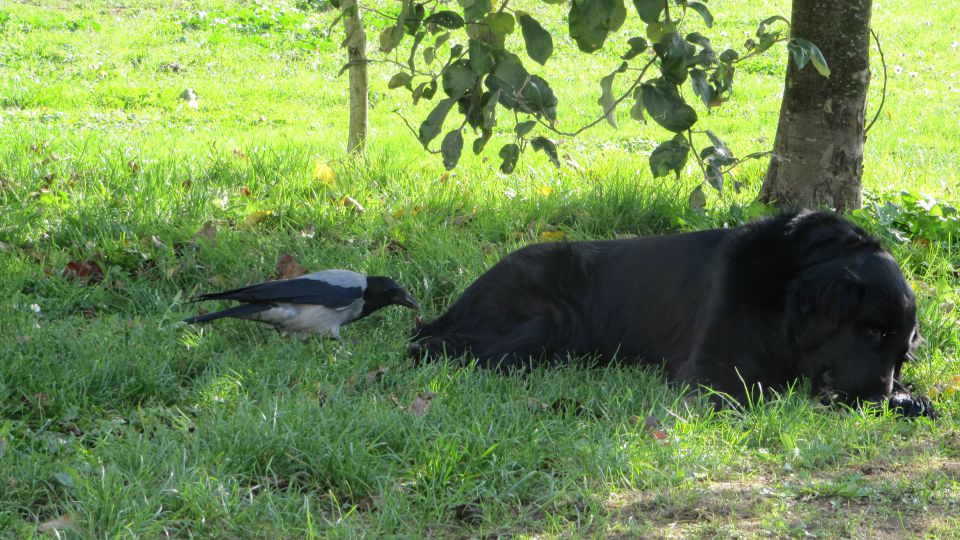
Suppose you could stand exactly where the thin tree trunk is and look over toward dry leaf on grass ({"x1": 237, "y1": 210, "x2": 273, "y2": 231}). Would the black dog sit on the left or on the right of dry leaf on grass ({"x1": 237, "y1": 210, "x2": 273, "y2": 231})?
left

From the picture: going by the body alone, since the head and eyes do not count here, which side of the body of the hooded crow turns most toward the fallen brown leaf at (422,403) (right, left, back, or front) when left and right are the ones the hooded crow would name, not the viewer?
right

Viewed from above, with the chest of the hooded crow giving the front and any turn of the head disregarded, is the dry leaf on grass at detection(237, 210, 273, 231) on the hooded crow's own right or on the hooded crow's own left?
on the hooded crow's own left

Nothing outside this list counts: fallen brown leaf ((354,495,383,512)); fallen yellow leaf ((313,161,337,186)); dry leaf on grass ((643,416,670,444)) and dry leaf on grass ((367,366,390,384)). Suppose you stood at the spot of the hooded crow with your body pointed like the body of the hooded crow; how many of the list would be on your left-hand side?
1

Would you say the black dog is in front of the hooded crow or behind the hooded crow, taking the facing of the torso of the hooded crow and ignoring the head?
in front

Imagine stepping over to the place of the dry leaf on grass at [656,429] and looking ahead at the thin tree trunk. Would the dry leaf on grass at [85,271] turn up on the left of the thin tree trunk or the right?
left

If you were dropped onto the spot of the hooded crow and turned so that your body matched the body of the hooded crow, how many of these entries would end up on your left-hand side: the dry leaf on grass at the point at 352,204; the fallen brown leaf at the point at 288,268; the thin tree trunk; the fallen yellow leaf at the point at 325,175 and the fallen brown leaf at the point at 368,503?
4

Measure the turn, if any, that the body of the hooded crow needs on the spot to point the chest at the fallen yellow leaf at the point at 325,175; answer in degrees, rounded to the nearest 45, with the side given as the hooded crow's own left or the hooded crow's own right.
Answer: approximately 90° to the hooded crow's own left

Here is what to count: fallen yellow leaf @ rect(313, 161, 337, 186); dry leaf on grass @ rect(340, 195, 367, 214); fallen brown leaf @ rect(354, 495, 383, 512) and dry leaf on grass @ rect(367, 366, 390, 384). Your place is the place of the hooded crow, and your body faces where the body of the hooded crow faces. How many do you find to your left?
2

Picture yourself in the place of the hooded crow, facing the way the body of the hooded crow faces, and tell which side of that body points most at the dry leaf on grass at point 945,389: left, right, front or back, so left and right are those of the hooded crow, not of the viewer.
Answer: front

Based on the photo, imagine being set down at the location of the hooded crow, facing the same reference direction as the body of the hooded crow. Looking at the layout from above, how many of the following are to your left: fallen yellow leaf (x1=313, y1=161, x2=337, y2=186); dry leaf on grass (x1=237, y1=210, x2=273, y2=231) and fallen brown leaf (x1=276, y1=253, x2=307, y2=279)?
3

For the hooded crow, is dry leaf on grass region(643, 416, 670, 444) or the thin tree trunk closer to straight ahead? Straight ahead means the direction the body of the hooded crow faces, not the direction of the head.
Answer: the dry leaf on grass

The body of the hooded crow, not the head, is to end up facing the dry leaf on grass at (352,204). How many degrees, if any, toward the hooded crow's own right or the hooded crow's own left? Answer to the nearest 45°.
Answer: approximately 90° to the hooded crow's own left

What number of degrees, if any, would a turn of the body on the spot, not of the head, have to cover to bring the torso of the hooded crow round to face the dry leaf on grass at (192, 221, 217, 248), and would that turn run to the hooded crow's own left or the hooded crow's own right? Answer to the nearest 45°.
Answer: approximately 135° to the hooded crow's own left

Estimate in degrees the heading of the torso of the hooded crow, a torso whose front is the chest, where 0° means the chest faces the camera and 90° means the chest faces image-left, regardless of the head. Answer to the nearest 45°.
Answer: approximately 270°

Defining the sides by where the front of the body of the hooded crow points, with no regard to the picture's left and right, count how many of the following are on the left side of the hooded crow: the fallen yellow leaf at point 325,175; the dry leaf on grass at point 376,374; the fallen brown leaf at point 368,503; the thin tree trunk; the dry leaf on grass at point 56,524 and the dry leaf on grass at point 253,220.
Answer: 3
